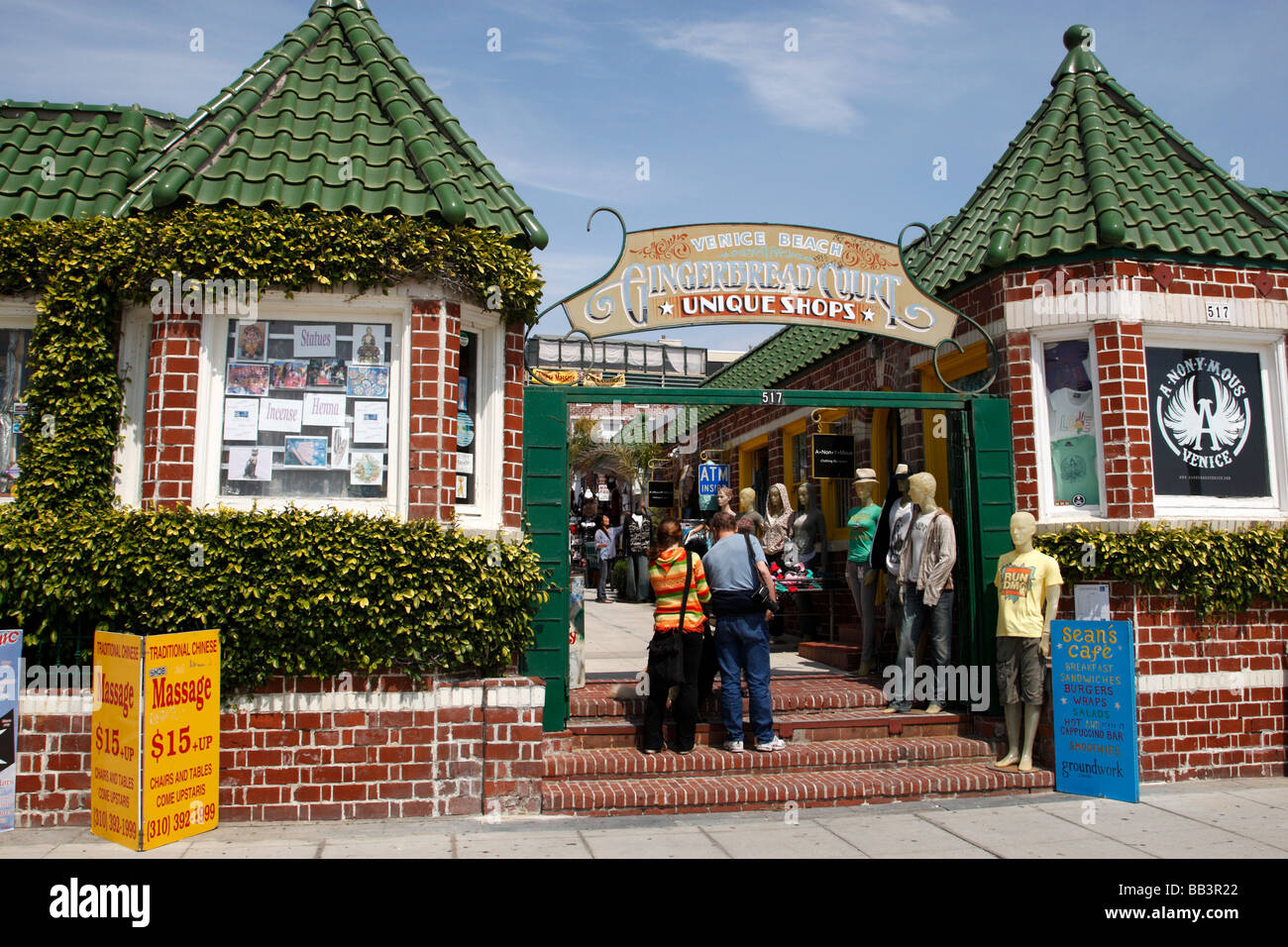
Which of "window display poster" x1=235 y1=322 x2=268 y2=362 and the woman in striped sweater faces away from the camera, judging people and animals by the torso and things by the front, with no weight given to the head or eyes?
the woman in striped sweater

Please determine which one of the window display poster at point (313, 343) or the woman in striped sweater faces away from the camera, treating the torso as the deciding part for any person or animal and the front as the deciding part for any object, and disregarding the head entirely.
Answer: the woman in striped sweater

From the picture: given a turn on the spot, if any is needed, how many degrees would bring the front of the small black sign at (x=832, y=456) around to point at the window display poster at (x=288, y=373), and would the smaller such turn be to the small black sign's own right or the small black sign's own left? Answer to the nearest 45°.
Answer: approximately 45° to the small black sign's own right

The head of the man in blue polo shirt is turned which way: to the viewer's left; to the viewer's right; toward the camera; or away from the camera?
away from the camera

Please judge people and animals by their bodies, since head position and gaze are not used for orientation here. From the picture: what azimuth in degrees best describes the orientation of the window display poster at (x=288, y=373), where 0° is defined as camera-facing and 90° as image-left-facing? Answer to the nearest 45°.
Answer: approximately 0°

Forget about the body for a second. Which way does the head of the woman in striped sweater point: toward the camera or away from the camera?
away from the camera

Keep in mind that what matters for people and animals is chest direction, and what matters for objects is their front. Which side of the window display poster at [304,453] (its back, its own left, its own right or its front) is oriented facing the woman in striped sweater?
left
